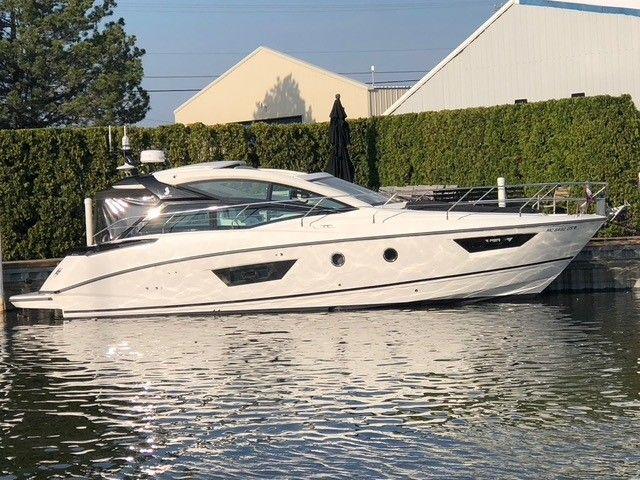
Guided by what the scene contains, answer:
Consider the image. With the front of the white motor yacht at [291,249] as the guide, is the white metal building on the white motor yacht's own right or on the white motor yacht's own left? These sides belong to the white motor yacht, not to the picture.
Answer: on the white motor yacht's own left

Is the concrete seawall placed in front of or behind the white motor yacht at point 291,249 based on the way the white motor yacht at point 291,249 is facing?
in front

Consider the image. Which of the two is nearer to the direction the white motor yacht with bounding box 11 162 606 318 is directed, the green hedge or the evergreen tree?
the green hedge

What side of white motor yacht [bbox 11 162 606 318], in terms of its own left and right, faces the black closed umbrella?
left

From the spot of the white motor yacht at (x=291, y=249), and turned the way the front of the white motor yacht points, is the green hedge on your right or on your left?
on your left

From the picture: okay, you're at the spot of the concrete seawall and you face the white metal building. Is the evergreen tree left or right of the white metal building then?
left

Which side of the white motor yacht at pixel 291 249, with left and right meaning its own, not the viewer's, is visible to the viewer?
right
